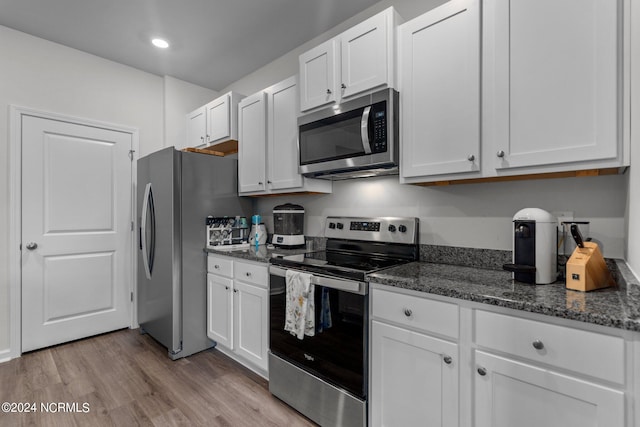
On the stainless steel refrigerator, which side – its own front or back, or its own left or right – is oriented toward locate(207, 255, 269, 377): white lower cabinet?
left

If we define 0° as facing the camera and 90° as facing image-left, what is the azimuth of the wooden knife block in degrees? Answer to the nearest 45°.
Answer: approximately 45°

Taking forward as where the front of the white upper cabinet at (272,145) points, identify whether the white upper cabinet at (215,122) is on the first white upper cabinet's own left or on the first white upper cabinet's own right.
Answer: on the first white upper cabinet's own right

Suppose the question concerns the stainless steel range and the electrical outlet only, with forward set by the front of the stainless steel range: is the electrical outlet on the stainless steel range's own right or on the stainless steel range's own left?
on the stainless steel range's own left

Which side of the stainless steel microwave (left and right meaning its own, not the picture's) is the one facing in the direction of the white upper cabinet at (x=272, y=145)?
right

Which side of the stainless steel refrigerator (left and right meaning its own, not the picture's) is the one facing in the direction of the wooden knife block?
left

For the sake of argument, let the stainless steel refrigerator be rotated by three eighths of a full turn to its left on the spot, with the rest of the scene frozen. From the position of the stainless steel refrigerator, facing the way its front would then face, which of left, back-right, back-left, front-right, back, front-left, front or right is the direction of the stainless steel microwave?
front-right

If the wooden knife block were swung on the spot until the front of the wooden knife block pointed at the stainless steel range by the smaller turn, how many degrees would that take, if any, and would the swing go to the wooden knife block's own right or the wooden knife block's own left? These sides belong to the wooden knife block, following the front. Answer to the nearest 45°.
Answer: approximately 45° to the wooden knife block's own right

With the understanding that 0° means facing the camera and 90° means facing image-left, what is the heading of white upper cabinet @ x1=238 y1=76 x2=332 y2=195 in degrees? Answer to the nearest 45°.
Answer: approximately 45°
